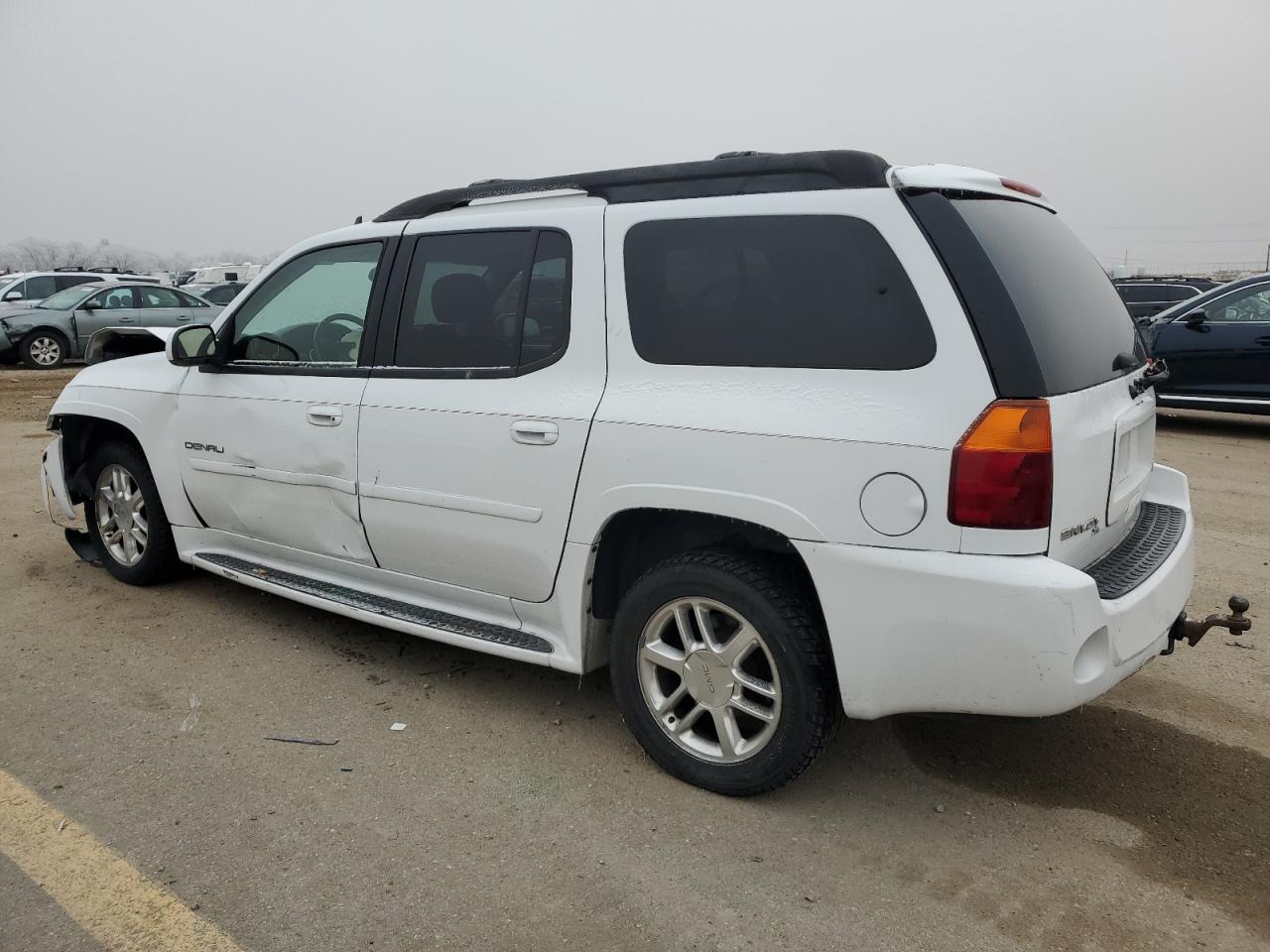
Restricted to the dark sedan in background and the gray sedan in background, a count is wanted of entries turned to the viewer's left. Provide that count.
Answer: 2

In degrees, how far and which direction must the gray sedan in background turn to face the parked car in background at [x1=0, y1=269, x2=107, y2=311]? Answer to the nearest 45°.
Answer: approximately 90° to its right

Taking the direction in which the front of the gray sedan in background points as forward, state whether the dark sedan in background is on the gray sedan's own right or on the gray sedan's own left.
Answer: on the gray sedan's own left

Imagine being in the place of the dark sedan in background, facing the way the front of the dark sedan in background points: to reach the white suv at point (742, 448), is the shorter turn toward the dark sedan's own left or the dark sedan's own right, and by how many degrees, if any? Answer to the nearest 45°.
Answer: approximately 90° to the dark sedan's own left

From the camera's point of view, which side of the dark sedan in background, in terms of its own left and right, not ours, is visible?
left

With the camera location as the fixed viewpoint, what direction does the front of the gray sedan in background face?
facing to the left of the viewer

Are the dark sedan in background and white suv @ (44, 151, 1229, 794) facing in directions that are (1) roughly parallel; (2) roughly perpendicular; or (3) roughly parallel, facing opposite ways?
roughly parallel

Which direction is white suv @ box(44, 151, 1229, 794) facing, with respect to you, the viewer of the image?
facing away from the viewer and to the left of the viewer

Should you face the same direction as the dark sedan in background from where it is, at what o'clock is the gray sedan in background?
The gray sedan in background is roughly at 12 o'clock from the dark sedan in background.

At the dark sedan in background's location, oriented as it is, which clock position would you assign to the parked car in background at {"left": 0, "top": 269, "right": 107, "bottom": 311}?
The parked car in background is roughly at 12 o'clock from the dark sedan in background.

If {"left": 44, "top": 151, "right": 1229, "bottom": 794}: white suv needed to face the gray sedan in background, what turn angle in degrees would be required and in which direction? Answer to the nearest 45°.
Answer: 0° — it already faces it

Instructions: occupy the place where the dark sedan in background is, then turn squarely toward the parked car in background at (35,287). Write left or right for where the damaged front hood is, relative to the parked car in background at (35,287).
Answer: left
